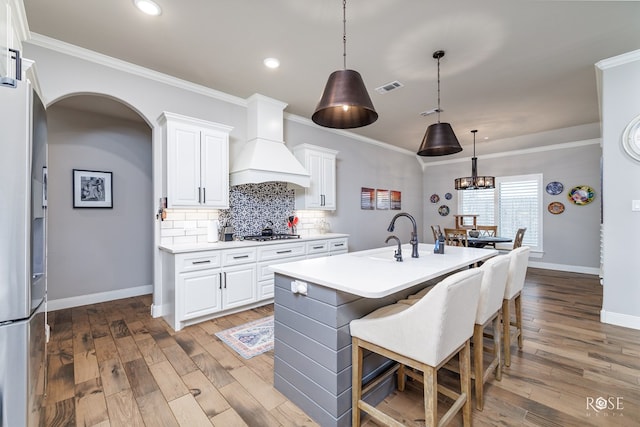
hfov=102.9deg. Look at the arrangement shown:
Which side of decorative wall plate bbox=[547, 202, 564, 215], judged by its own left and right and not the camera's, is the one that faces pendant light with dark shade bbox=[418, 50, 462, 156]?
front

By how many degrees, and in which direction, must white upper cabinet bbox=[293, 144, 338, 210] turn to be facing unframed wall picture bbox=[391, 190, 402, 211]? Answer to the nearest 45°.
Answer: approximately 90° to its left

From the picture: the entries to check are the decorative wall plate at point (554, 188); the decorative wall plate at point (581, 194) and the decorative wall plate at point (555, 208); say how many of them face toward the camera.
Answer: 3

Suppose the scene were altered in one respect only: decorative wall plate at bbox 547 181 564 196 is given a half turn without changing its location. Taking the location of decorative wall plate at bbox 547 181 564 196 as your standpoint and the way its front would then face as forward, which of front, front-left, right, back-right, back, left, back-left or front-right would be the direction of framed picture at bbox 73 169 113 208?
back-left

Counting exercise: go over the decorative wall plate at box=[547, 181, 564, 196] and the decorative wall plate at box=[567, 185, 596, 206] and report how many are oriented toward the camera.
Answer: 2

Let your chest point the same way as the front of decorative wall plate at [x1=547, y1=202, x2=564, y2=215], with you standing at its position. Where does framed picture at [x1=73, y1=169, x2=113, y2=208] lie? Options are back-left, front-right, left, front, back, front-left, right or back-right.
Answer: front-right

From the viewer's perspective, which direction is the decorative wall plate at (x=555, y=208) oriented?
toward the camera

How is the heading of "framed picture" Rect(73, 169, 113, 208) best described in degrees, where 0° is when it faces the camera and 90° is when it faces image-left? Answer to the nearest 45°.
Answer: approximately 315°

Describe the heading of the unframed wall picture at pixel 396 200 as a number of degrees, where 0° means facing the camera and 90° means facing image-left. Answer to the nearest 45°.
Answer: approximately 315°

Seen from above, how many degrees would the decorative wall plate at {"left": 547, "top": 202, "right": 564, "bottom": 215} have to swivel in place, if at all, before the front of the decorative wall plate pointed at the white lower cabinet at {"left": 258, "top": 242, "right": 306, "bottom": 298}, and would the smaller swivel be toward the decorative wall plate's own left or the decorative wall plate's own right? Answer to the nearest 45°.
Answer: approximately 45° to the decorative wall plate's own right

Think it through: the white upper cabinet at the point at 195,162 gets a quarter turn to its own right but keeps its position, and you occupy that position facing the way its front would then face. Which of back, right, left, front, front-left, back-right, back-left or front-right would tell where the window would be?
back-left

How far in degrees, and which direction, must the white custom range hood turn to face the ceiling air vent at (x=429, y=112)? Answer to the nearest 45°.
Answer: approximately 45° to its left

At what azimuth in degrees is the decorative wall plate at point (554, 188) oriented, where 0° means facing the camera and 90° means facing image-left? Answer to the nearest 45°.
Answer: approximately 0°

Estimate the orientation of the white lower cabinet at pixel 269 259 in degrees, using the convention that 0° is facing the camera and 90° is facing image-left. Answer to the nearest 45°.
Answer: approximately 315°

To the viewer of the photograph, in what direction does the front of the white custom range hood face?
facing the viewer and to the right of the viewer
